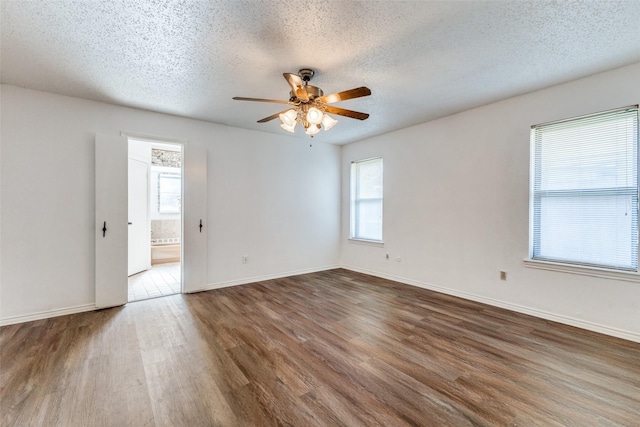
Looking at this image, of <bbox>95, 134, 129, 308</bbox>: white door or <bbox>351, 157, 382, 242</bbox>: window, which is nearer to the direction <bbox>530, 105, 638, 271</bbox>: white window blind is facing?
the white door

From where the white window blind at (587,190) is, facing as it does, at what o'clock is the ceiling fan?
The ceiling fan is roughly at 12 o'clock from the white window blind.

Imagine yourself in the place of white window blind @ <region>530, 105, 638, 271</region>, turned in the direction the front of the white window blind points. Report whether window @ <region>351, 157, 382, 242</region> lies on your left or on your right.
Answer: on your right

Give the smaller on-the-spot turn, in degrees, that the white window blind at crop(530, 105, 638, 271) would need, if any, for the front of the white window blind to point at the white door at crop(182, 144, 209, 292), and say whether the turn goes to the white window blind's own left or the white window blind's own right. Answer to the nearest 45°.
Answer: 0° — it already faces it

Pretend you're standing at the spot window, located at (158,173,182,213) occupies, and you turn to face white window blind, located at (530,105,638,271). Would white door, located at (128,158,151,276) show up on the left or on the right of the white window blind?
right

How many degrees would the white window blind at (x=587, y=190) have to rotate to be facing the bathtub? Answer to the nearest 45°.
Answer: approximately 45° to its right

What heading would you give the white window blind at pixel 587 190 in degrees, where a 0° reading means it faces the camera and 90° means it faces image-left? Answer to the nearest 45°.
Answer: approximately 45°

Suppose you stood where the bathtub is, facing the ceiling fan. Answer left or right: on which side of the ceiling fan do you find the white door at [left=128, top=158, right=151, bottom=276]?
right

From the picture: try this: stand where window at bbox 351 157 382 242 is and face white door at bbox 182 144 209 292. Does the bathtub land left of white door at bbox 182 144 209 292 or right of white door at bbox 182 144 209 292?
right

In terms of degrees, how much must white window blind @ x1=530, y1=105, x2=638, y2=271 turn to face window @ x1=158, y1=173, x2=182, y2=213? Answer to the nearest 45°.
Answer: approximately 45° to its right
